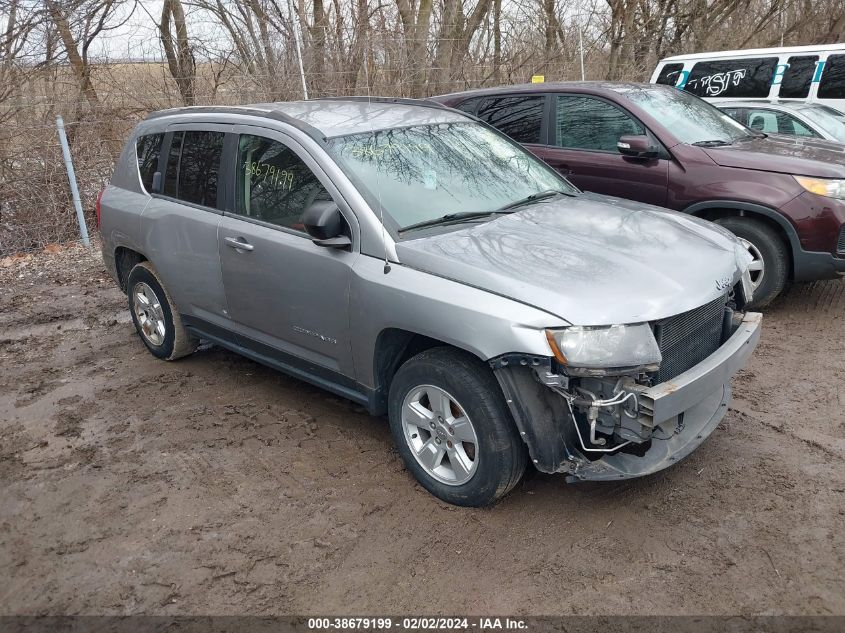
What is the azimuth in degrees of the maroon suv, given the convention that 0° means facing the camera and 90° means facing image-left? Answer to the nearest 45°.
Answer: approximately 315°

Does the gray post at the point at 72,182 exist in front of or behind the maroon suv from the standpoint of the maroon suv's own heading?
behind

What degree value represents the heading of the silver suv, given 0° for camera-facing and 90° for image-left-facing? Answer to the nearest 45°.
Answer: approximately 315°

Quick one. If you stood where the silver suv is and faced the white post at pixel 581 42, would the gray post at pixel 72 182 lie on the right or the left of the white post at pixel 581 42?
left

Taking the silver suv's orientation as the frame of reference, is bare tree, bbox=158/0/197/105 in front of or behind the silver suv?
behind

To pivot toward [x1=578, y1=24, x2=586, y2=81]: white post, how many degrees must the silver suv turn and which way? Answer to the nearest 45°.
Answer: approximately 135° to its left

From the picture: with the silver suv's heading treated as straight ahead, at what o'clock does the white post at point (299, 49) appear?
The white post is roughly at 7 o'clock from the silver suv.

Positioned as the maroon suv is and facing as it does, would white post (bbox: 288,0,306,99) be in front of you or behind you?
behind

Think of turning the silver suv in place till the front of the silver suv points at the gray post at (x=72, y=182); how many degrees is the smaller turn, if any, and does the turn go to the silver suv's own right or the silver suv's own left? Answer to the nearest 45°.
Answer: approximately 180°
